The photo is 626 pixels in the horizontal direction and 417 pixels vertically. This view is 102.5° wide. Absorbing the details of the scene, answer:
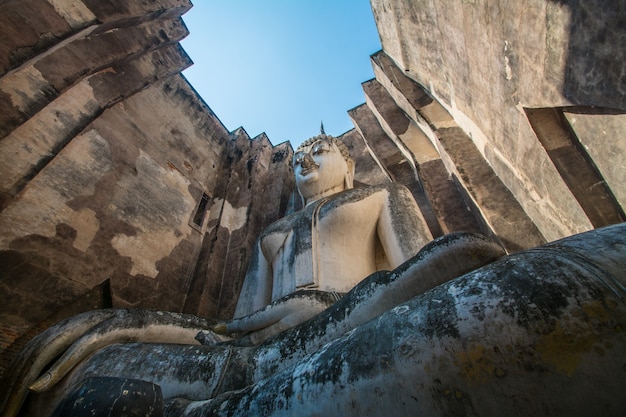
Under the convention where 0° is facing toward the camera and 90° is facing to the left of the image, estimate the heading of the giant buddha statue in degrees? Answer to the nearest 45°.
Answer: approximately 45°
